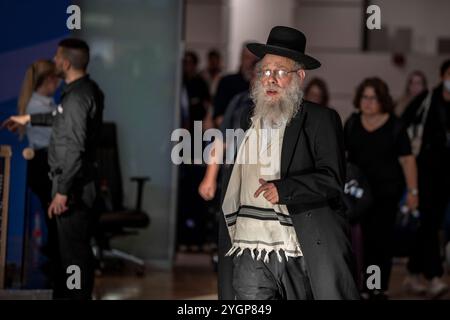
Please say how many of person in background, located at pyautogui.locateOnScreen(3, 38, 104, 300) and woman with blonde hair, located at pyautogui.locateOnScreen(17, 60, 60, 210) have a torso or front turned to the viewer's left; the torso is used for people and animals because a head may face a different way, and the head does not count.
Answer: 1

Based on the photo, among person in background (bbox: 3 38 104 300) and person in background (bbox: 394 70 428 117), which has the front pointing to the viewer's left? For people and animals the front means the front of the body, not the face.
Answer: person in background (bbox: 3 38 104 300)

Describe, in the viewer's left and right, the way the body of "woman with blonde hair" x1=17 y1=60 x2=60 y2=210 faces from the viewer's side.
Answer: facing to the right of the viewer

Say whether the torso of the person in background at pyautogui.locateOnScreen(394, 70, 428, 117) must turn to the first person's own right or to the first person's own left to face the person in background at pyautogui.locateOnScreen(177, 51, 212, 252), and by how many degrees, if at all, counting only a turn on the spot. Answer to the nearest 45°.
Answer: approximately 90° to the first person's own right

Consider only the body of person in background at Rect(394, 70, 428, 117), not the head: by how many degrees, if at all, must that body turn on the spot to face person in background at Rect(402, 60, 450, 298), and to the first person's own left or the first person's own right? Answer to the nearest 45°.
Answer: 0° — they already face them

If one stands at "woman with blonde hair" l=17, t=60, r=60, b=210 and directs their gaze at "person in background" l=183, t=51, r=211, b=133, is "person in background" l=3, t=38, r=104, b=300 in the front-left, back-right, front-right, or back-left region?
back-right

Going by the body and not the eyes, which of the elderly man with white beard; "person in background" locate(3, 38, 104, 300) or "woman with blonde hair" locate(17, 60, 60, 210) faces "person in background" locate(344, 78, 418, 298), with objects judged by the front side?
the woman with blonde hair

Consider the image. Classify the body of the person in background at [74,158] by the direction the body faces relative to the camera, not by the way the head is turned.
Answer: to the viewer's left

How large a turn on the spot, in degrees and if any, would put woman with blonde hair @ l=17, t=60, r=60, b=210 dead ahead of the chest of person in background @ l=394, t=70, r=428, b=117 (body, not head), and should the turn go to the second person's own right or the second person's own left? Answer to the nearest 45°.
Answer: approximately 45° to the second person's own right

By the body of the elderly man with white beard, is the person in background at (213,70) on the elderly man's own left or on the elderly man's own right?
on the elderly man's own right

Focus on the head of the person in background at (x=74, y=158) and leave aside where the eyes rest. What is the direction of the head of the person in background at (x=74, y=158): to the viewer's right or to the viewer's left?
to the viewer's left

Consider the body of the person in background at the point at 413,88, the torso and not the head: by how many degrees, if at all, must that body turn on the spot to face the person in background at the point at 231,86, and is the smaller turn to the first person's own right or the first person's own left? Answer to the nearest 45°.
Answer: approximately 45° to the first person's own right
